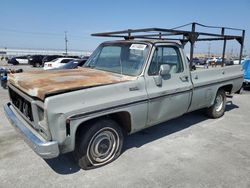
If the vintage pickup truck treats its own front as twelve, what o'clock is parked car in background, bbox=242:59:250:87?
The parked car in background is roughly at 6 o'clock from the vintage pickup truck.

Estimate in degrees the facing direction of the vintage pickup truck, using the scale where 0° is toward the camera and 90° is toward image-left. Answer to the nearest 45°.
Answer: approximately 45°
